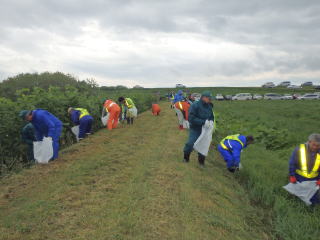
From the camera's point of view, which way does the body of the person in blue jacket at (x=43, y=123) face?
to the viewer's left

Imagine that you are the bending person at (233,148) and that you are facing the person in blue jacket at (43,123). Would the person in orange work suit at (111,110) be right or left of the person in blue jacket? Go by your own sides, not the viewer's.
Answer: right

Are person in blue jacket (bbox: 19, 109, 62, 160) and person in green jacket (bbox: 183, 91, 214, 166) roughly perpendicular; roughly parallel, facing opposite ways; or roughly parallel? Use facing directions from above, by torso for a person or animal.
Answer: roughly perpendicular

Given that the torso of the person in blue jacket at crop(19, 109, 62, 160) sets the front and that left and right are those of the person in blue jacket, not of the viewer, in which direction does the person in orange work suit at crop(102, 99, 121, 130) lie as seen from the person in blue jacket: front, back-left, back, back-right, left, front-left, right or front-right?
back-right

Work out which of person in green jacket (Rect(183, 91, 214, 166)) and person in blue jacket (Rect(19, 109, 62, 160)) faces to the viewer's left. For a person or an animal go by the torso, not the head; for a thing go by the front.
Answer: the person in blue jacket

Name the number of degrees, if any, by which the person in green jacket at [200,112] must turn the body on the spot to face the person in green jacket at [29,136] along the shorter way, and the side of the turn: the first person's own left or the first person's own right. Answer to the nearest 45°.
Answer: approximately 135° to the first person's own right

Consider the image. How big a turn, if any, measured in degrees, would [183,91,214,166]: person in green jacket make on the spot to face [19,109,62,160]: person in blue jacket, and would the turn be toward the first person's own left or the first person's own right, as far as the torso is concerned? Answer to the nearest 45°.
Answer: approximately 135° to the first person's own right

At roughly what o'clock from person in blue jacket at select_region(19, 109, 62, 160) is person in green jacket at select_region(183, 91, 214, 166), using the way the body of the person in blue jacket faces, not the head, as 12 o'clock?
The person in green jacket is roughly at 7 o'clock from the person in blue jacket.

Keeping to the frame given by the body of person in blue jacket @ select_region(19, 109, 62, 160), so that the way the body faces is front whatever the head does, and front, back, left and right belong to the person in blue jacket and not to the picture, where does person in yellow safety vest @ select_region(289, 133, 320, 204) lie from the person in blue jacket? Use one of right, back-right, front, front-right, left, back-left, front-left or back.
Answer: back-left

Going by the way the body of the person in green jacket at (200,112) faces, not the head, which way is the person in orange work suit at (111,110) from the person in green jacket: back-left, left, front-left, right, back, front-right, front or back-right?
back

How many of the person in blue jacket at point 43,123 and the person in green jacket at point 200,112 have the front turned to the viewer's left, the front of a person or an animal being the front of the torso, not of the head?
1

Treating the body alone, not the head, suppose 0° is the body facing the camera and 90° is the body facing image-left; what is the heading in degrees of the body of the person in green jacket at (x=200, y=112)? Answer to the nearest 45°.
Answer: approximately 315°
